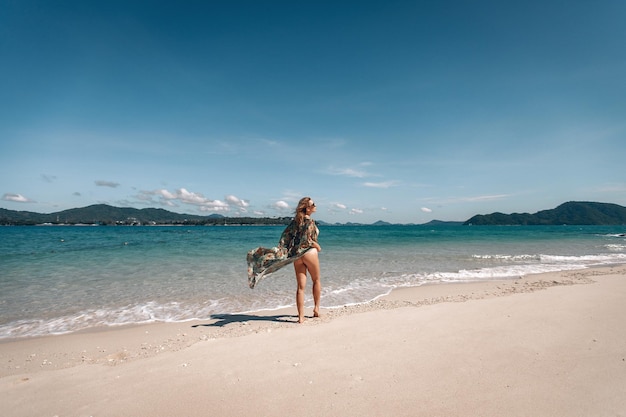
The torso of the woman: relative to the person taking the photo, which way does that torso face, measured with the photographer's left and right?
facing away from the viewer and to the right of the viewer
